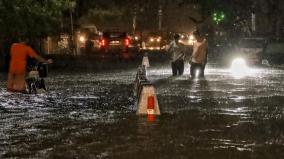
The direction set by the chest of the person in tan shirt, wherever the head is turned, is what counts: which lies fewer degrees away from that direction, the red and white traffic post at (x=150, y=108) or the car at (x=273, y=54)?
the red and white traffic post

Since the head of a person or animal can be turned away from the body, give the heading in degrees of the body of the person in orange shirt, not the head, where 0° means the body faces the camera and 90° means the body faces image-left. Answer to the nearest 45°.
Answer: approximately 225°

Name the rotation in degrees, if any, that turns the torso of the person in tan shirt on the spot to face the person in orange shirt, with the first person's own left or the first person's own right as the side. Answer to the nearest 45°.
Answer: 0° — they already face them

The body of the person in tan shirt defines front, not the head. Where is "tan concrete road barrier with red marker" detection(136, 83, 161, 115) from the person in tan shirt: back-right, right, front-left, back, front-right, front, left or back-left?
front-left

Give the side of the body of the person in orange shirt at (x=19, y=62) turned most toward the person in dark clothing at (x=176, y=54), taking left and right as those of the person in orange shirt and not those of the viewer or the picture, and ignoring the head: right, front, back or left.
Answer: front

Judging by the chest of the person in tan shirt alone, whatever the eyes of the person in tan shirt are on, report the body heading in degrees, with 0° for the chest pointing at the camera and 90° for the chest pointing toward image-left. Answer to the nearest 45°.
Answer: approximately 45°

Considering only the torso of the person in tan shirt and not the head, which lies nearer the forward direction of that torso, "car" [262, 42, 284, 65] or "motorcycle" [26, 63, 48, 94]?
the motorcycle

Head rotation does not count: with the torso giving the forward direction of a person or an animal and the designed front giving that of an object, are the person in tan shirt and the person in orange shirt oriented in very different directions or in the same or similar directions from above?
very different directions

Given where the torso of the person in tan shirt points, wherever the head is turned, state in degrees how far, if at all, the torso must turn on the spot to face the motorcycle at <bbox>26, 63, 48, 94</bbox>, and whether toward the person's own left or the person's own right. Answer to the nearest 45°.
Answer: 0° — they already face it

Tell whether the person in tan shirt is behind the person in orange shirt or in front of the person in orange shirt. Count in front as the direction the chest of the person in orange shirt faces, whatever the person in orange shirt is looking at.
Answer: in front
